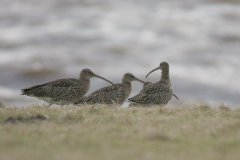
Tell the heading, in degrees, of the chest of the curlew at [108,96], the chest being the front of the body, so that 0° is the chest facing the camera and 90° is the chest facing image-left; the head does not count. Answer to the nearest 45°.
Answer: approximately 270°

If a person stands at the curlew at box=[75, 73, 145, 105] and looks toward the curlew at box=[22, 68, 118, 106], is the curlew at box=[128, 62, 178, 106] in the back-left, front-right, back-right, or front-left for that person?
back-left

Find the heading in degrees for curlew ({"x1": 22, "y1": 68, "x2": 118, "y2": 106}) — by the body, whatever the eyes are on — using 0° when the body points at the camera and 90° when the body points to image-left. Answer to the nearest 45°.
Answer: approximately 270°

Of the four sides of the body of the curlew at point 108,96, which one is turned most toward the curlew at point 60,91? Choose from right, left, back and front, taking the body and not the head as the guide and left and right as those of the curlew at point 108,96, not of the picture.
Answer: back
